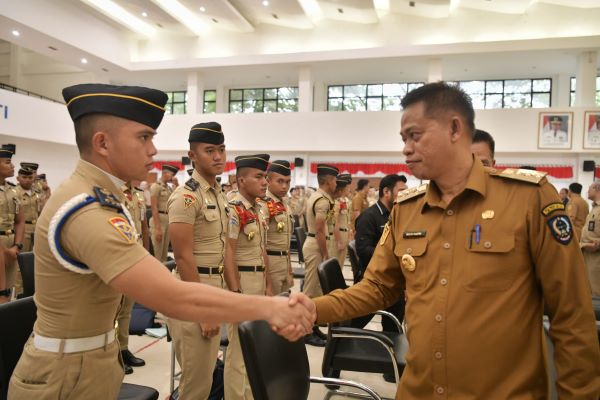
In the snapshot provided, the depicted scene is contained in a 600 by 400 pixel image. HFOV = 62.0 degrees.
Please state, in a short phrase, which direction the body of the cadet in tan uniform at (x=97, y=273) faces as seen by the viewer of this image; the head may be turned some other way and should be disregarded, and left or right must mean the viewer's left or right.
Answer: facing to the right of the viewer

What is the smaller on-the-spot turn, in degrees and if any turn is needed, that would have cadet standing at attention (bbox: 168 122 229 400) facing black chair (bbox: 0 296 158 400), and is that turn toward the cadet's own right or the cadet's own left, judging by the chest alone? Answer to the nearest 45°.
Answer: approximately 90° to the cadet's own right

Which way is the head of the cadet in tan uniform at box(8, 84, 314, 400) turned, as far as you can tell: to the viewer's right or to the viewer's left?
to the viewer's right

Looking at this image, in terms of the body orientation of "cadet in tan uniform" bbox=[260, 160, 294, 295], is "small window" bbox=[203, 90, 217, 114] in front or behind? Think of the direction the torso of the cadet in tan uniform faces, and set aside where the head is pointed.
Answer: behind

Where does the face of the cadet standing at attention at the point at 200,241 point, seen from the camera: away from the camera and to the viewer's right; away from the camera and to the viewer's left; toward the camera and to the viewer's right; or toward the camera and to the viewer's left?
toward the camera and to the viewer's right

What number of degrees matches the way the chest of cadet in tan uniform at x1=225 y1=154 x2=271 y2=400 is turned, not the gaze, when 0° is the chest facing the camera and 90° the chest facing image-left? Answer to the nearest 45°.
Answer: approximately 315°
